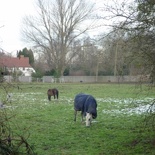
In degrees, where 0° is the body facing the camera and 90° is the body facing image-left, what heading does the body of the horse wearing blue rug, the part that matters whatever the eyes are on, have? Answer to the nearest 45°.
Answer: approximately 315°
